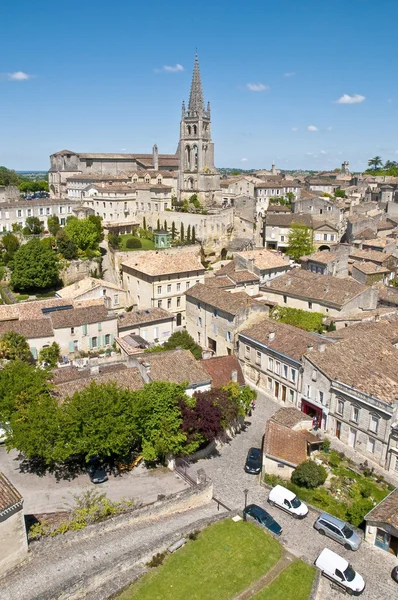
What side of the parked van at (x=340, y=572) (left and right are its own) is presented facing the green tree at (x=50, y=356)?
back

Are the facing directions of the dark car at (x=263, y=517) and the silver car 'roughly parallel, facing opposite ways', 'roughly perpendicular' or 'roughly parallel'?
roughly parallel

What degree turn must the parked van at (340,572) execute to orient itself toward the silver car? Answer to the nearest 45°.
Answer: approximately 135° to its left

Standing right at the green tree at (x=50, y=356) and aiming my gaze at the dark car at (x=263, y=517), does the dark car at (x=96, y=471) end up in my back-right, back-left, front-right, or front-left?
front-right

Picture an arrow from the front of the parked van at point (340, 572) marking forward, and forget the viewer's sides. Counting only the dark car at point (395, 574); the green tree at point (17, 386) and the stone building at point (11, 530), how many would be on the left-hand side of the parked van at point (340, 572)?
1

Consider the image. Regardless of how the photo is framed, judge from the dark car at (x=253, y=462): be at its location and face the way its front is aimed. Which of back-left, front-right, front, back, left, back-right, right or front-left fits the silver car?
front-left

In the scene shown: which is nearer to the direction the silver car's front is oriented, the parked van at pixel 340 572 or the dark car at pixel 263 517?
the parked van

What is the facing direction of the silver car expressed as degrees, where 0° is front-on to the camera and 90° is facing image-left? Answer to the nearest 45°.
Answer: approximately 315°

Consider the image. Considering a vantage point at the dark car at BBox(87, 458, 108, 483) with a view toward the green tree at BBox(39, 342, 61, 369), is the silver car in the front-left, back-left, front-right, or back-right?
back-right

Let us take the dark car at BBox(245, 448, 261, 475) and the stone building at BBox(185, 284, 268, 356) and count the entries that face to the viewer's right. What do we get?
0

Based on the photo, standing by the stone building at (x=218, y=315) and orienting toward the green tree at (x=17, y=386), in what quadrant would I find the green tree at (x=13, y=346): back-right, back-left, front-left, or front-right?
front-right

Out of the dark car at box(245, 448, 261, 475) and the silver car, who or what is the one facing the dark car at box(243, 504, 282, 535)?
the dark car at box(245, 448, 261, 475)
